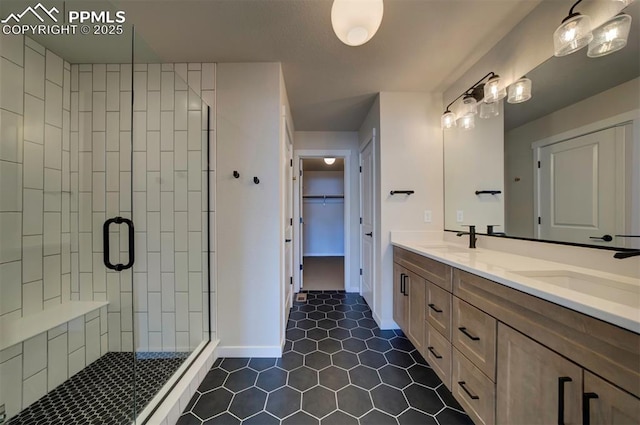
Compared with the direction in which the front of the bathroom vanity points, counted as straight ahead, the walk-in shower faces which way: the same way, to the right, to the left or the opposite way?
the opposite way

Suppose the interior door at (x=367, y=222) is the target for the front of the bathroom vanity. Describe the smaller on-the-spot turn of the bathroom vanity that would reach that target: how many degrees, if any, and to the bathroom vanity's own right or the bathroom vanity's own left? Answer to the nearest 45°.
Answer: approximately 90° to the bathroom vanity's own right

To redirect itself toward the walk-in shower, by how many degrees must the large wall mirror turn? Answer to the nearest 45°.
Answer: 0° — it already faces it

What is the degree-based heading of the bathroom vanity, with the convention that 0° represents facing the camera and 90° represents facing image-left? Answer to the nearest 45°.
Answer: approximately 45°

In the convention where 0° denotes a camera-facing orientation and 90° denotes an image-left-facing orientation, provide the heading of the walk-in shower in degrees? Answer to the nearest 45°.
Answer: approximately 315°

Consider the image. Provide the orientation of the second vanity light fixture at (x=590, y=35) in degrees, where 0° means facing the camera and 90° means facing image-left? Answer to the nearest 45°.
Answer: approximately 45°

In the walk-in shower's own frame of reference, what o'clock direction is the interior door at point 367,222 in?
The interior door is roughly at 11 o'clock from the walk-in shower.
